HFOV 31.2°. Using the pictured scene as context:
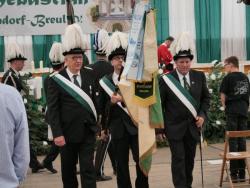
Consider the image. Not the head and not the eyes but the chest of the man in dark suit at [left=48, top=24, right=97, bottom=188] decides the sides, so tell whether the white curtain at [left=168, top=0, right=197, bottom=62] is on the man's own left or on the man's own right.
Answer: on the man's own left

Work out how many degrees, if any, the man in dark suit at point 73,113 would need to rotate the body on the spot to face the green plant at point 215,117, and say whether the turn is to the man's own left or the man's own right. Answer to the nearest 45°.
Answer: approximately 90° to the man's own left

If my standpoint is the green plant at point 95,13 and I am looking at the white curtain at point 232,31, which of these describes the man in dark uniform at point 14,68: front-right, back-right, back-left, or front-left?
back-right

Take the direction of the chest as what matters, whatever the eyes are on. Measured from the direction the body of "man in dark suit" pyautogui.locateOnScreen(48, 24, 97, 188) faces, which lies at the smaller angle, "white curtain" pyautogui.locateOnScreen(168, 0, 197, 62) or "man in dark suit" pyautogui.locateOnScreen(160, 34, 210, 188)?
the man in dark suit

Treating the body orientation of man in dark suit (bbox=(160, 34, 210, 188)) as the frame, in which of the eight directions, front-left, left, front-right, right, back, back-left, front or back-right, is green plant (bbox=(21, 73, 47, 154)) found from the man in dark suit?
back-right

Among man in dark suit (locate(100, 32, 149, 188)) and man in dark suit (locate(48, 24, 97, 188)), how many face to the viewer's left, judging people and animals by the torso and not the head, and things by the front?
0

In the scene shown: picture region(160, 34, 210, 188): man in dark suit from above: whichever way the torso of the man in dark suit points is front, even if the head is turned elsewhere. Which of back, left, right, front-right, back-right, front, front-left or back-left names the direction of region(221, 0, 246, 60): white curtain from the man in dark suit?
back

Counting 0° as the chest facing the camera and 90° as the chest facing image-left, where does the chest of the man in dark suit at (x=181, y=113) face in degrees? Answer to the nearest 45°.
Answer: approximately 0°

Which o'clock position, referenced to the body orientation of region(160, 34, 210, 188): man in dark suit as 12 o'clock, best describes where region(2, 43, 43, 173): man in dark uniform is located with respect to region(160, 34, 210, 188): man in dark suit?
region(2, 43, 43, 173): man in dark uniform is roughly at 4 o'clock from region(160, 34, 210, 188): man in dark suit.
